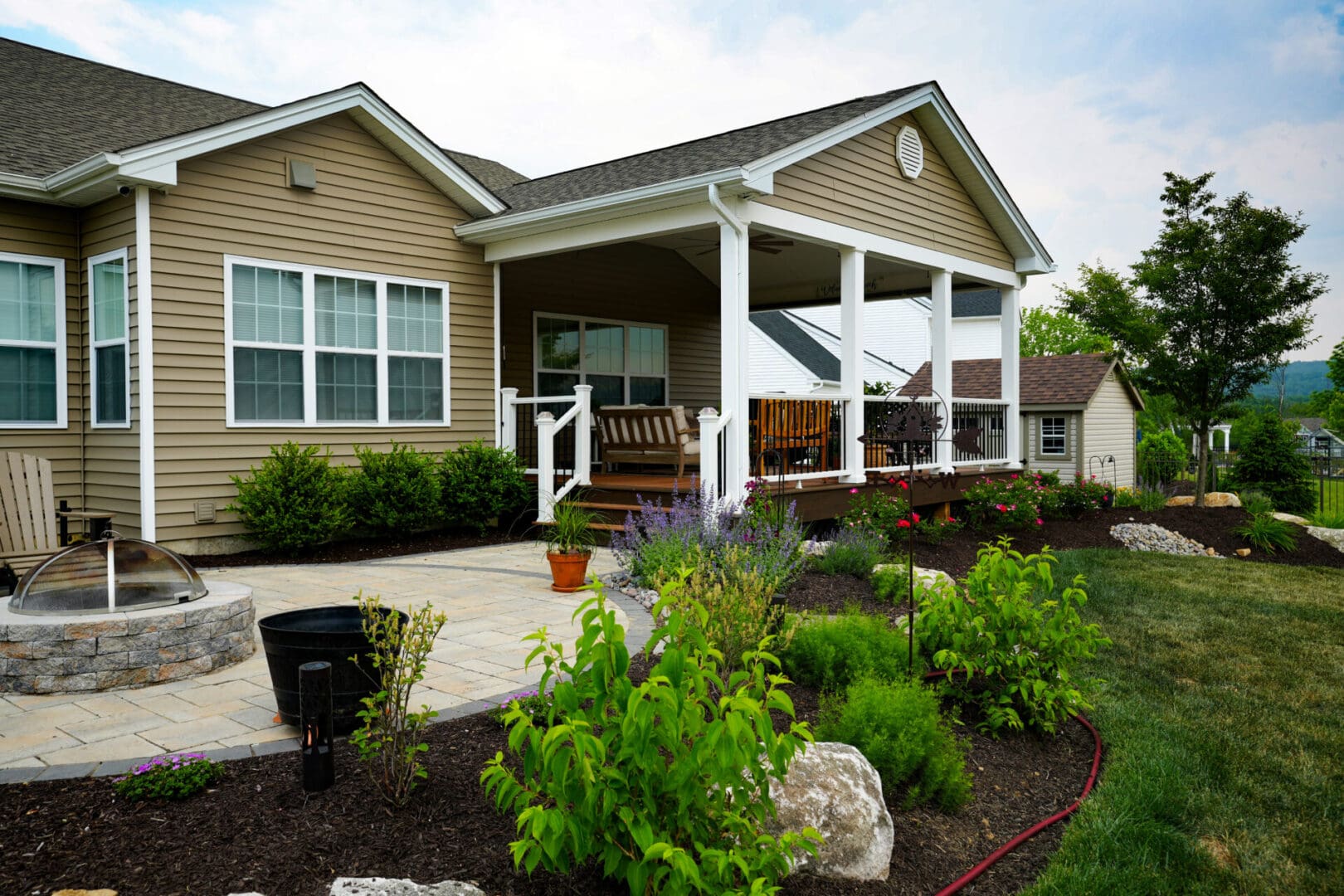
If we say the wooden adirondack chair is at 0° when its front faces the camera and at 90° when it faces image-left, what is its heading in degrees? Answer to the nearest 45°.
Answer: approximately 315°

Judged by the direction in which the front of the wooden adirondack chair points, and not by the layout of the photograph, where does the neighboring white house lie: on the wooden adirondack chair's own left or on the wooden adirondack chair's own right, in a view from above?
on the wooden adirondack chair's own left

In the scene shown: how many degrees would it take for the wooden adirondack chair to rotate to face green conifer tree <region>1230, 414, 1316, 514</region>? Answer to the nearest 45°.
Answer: approximately 45° to its left

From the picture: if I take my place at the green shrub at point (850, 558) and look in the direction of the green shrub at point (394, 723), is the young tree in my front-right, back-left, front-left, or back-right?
back-left

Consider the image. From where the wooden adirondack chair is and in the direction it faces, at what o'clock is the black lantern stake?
The black lantern stake is roughly at 1 o'clock from the wooden adirondack chair.

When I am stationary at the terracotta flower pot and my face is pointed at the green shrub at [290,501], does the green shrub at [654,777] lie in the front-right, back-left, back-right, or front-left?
back-left
